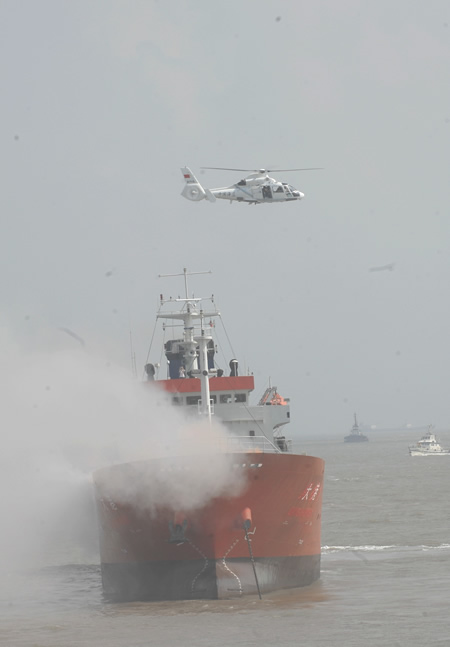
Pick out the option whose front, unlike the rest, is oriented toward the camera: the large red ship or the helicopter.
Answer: the large red ship

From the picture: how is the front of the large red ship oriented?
toward the camera

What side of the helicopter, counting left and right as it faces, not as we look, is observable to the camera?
right

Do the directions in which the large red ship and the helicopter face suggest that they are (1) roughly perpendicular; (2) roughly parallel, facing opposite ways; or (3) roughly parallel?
roughly perpendicular

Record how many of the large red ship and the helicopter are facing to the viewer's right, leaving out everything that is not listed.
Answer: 1

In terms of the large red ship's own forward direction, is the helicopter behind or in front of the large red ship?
behind

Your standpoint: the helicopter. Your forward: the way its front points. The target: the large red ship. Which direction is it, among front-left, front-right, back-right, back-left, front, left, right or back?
right
